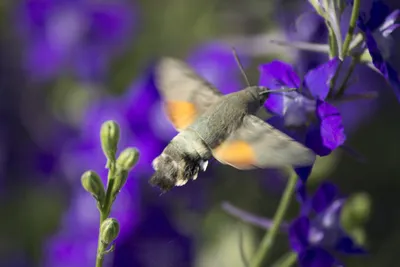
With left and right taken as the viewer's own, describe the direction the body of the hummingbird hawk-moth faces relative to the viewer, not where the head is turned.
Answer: facing away from the viewer and to the right of the viewer

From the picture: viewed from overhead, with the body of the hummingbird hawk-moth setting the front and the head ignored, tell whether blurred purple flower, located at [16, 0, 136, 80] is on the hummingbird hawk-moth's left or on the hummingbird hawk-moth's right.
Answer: on the hummingbird hawk-moth's left

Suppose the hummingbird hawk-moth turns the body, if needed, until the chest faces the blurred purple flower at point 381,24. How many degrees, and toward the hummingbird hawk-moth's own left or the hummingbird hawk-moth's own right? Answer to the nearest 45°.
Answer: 0° — it already faces it
